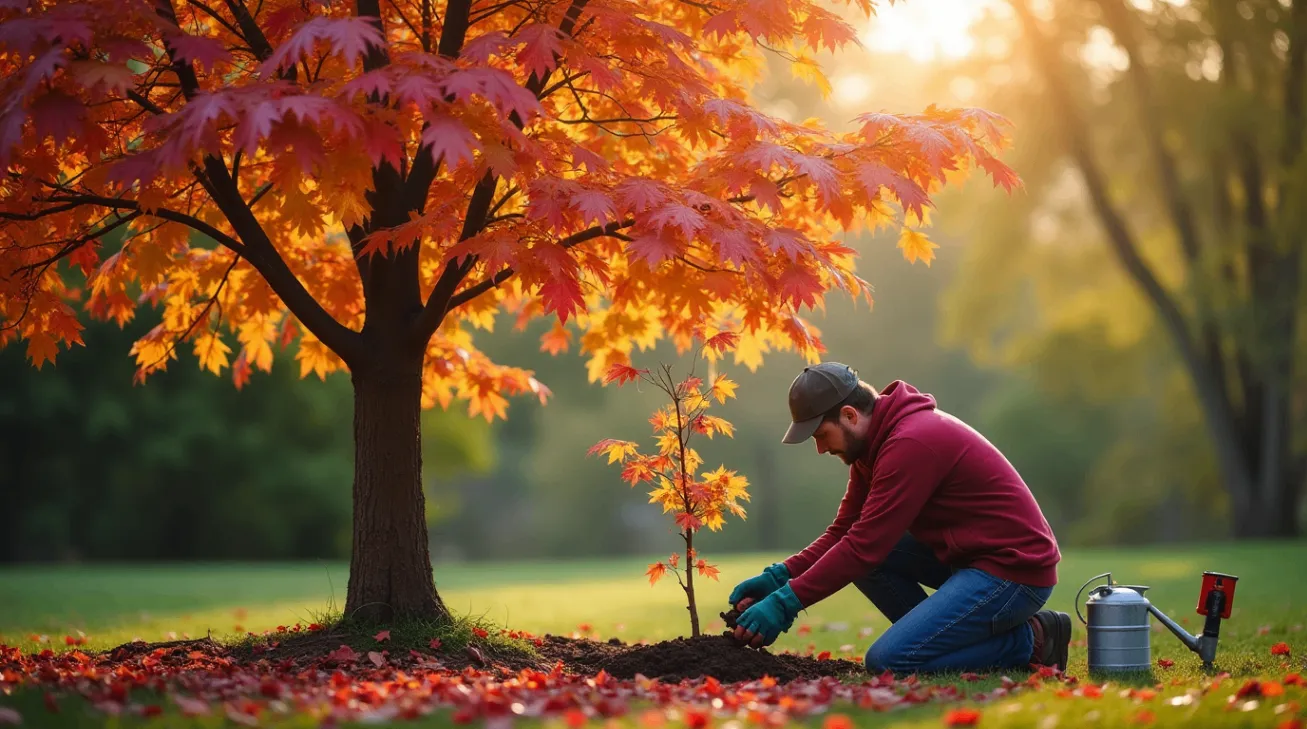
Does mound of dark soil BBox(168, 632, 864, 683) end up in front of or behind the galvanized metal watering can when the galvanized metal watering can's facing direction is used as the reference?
behind

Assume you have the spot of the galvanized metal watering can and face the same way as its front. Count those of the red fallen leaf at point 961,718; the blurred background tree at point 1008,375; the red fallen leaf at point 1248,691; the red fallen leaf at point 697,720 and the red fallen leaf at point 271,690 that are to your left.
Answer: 1

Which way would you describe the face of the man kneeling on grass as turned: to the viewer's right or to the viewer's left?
to the viewer's left

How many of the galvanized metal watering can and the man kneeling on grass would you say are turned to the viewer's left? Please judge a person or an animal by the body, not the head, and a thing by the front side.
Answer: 1

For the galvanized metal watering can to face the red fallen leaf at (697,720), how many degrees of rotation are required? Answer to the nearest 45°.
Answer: approximately 135° to its right

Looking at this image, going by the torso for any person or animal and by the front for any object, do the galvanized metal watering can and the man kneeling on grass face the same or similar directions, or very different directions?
very different directions

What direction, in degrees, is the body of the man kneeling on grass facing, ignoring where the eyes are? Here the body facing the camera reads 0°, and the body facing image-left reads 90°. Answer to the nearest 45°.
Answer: approximately 90°

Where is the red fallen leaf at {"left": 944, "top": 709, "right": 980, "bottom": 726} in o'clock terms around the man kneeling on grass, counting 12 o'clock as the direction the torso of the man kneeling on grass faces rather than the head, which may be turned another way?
The red fallen leaf is roughly at 9 o'clock from the man kneeling on grass.

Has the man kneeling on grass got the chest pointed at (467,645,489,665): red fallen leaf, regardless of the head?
yes

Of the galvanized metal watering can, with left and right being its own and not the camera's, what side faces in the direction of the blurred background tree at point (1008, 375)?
left

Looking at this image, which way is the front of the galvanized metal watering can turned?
to the viewer's right

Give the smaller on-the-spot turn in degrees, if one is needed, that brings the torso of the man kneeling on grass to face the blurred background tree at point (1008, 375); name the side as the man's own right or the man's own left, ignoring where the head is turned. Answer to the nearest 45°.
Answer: approximately 90° to the man's own right

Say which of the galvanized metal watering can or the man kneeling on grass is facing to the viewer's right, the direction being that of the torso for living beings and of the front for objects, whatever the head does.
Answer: the galvanized metal watering can

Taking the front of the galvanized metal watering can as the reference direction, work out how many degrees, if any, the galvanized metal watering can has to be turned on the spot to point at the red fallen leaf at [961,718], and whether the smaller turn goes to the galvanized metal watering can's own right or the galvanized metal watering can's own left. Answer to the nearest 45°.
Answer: approximately 90° to the galvanized metal watering can's own right
